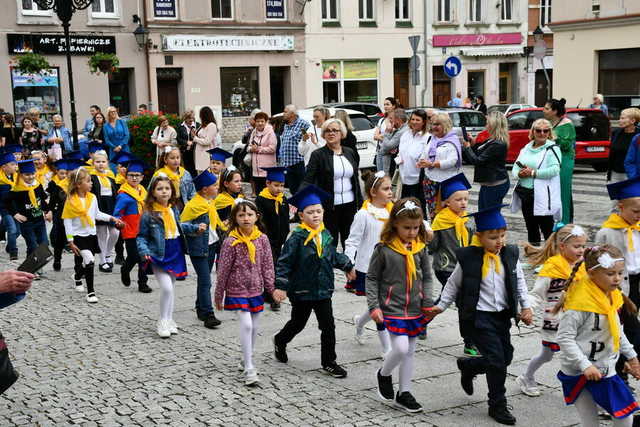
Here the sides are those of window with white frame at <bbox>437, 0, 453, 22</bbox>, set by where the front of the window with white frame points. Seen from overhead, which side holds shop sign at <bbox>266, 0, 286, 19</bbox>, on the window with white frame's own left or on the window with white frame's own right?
on the window with white frame's own right

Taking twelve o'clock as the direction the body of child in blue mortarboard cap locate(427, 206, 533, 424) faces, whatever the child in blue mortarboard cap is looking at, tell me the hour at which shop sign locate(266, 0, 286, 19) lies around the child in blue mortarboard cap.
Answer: The shop sign is roughly at 7 o'clock from the child in blue mortarboard cap.

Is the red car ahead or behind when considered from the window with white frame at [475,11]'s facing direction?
ahead

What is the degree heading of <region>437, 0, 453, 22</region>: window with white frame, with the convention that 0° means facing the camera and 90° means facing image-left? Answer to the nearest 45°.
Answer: approximately 0°

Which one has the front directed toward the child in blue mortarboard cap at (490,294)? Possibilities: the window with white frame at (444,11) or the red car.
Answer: the window with white frame

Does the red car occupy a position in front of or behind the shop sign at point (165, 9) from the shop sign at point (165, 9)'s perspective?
in front

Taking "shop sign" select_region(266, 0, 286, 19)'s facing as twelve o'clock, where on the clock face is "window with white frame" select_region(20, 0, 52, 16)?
The window with white frame is roughly at 2 o'clock from the shop sign.

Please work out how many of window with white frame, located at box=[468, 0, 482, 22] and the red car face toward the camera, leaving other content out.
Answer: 1

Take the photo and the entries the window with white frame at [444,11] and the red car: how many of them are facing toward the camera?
1
